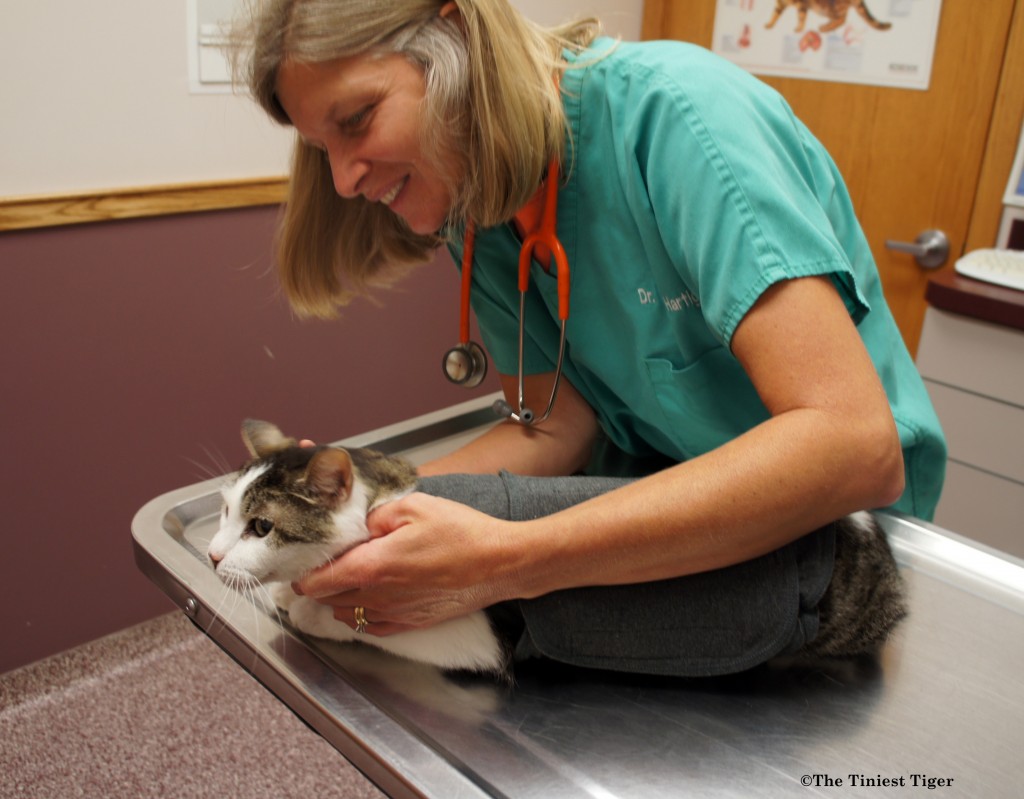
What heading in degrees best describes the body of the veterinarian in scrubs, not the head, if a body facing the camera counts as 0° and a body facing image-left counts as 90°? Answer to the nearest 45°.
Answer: approximately 45°

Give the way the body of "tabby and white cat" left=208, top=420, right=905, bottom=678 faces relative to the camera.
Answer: to the viewer's left

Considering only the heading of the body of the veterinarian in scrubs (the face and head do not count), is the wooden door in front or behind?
behind

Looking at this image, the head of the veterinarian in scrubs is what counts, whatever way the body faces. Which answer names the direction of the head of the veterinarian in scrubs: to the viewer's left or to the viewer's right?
to the viewer's left

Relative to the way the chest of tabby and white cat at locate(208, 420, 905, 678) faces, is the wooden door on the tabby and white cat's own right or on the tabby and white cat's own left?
on the tabby and white cat's own right

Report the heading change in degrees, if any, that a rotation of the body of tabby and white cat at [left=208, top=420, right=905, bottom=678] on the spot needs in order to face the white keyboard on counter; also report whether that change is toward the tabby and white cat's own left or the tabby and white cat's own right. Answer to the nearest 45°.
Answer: approximately 135° to the tabby and white cat's own right
